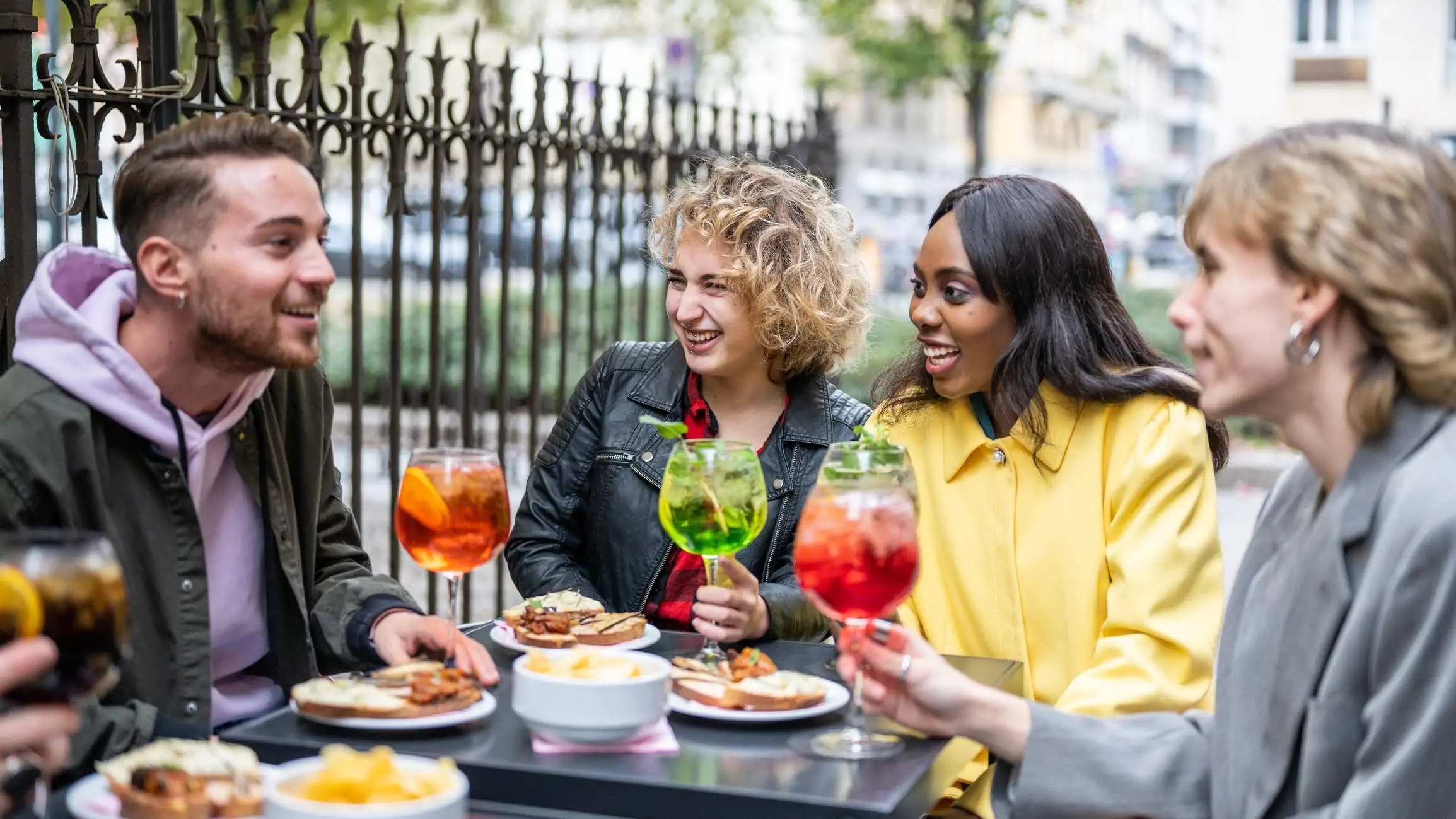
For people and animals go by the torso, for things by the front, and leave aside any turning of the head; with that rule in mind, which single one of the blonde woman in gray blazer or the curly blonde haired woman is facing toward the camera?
the curly blonde haired woman

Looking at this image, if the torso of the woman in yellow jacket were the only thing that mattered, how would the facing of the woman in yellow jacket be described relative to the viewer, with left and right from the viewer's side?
facing the viewer and to the left of the viewer

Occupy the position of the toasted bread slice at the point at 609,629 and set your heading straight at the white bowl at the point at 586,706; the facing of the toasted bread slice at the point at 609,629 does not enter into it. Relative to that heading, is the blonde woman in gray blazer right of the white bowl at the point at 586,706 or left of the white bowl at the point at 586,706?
left

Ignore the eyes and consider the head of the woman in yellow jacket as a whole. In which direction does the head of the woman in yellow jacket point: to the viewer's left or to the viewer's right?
to the viewer's left

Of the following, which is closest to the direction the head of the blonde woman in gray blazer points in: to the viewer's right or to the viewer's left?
to the viewer's left

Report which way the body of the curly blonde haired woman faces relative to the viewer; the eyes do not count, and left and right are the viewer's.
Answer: facing the viewer

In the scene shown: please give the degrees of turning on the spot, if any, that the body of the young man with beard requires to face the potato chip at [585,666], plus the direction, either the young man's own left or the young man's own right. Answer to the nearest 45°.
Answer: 0° — they already face it

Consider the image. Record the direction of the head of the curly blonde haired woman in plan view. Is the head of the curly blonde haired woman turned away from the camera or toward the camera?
toward the camera

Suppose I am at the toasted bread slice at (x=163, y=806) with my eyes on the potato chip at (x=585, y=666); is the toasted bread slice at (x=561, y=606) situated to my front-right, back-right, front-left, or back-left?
front-left

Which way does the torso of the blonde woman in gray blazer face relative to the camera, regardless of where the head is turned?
to the viewer's left

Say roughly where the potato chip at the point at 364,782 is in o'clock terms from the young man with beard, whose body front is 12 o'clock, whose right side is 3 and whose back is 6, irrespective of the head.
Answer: The potato chip is roughly at 1 o'clock from the young man with beard.

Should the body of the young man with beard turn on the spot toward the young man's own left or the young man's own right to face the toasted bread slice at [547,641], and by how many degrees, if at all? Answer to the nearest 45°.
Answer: approximately 45° to the young man's own left

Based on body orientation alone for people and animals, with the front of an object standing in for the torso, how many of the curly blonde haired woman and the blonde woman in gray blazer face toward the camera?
1

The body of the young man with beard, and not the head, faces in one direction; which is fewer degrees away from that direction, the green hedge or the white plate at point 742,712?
the white plate

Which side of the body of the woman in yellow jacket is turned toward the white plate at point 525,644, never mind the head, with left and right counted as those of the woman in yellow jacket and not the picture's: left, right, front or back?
front

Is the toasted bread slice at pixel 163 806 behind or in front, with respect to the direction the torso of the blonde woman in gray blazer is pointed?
in front
